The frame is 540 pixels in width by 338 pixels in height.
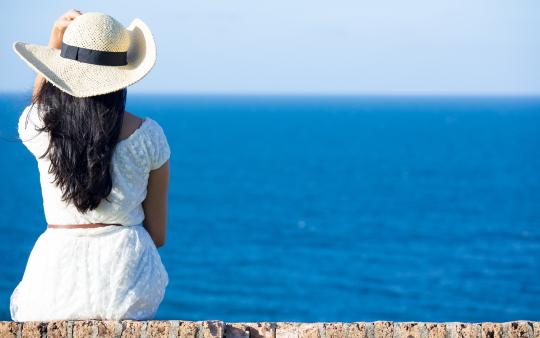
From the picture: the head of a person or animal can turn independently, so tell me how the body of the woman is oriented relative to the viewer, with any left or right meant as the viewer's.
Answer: facing away from the viewer

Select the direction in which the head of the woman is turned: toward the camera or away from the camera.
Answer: away from the camera
